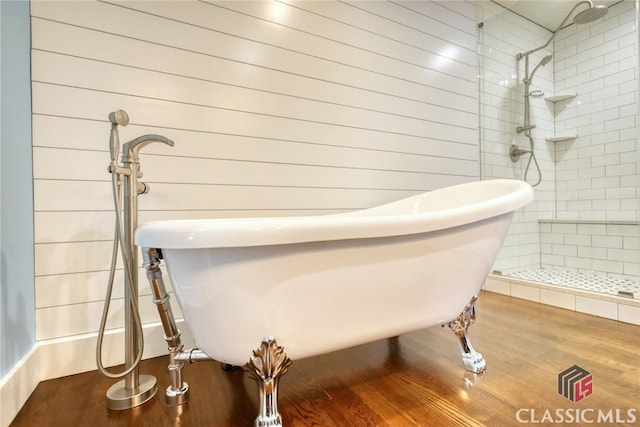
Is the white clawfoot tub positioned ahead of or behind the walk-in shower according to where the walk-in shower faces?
ahead

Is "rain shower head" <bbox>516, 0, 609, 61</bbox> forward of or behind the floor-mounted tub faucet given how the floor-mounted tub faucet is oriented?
forward

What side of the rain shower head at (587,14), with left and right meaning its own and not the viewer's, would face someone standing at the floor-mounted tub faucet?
right

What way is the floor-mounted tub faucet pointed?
to the viewer's right

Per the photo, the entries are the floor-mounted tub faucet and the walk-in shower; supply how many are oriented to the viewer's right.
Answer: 1

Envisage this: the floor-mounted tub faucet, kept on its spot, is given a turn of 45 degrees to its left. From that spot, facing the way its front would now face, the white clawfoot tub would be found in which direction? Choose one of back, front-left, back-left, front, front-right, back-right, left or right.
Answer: right

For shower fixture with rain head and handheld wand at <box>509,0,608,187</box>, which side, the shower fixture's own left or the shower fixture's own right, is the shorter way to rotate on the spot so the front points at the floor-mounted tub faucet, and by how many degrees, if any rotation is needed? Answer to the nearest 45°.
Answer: approximately 45° to the shower fixture's own right

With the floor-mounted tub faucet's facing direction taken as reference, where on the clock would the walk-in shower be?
The walk-in shower is roughly at 12 o'clock from the floor-mounted tub faucet.

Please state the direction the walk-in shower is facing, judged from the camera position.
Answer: facing the viewer and to the left of the viewer

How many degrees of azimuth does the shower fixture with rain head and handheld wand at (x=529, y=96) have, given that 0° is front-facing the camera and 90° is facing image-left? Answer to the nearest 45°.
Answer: approximately 315°

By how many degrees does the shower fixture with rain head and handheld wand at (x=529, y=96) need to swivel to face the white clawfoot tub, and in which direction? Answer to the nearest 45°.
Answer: approximately 45° to its right
